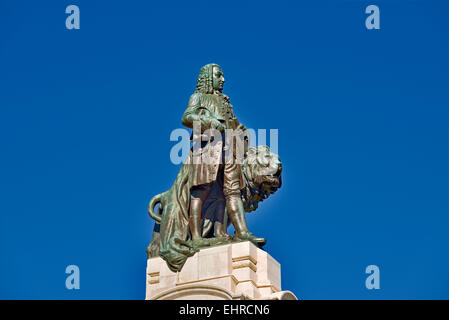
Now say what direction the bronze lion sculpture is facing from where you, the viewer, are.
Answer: facing to the right of the viewer

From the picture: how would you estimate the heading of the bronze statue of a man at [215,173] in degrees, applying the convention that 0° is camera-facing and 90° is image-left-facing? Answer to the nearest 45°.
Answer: approximately 315°
